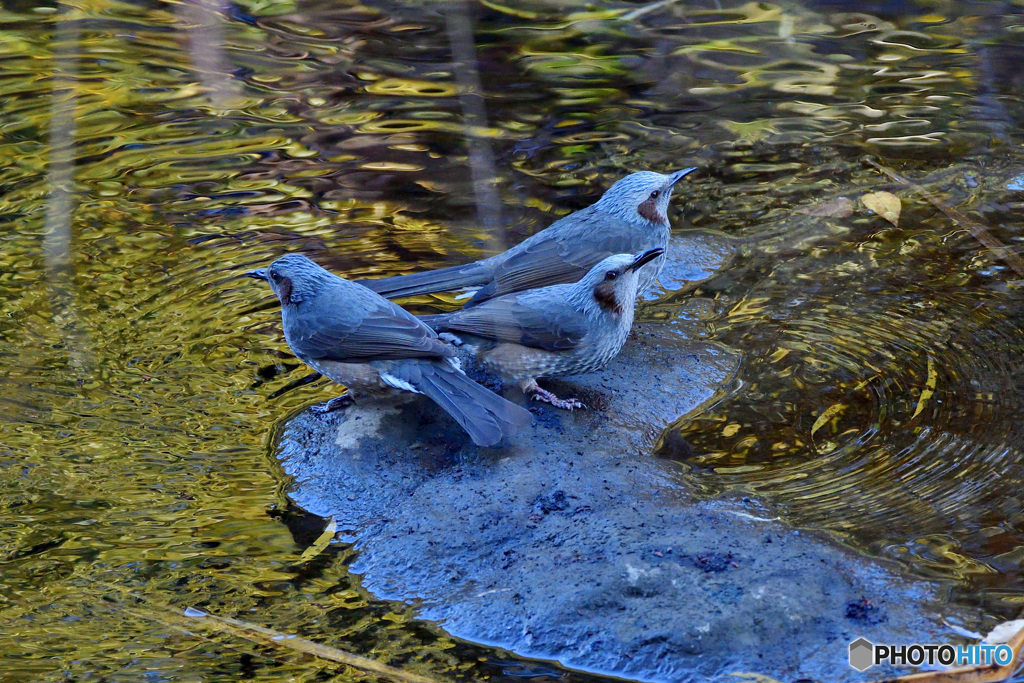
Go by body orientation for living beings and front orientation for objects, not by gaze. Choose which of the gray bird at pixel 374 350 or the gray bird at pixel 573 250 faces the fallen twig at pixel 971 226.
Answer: the gray bird at pixel 573 250

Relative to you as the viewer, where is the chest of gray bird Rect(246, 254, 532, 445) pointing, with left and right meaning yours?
facing to the left of the viewer

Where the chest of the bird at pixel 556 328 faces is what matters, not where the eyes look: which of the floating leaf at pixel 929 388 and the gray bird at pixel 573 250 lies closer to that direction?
the floating leaf

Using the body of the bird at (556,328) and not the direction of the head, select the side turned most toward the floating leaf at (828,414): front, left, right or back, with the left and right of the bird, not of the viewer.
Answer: front

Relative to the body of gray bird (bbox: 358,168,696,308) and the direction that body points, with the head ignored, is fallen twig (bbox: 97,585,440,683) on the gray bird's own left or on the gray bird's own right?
on the gray bird's own right

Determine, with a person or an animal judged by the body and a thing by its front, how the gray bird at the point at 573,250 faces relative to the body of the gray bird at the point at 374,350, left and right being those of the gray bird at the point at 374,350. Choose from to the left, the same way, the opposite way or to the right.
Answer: the opposite way

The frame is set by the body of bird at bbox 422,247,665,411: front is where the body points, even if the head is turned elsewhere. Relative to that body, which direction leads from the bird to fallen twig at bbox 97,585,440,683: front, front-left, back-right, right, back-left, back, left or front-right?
back-right

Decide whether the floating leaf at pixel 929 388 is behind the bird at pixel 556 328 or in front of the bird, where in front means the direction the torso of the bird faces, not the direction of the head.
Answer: in front

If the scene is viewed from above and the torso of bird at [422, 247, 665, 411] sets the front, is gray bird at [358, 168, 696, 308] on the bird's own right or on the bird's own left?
on the bird's own left

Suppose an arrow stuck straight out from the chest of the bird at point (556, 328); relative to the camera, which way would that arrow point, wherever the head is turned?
to the viewer's right

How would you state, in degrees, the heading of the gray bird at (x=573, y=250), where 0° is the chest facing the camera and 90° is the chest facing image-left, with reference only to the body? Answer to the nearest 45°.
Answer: approximately 270°

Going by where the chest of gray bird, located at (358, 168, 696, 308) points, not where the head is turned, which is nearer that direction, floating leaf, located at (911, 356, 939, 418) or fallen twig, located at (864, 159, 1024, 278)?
the fallen twig

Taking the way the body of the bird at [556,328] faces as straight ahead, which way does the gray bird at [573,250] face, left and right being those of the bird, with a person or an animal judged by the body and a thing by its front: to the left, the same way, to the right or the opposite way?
the same way
